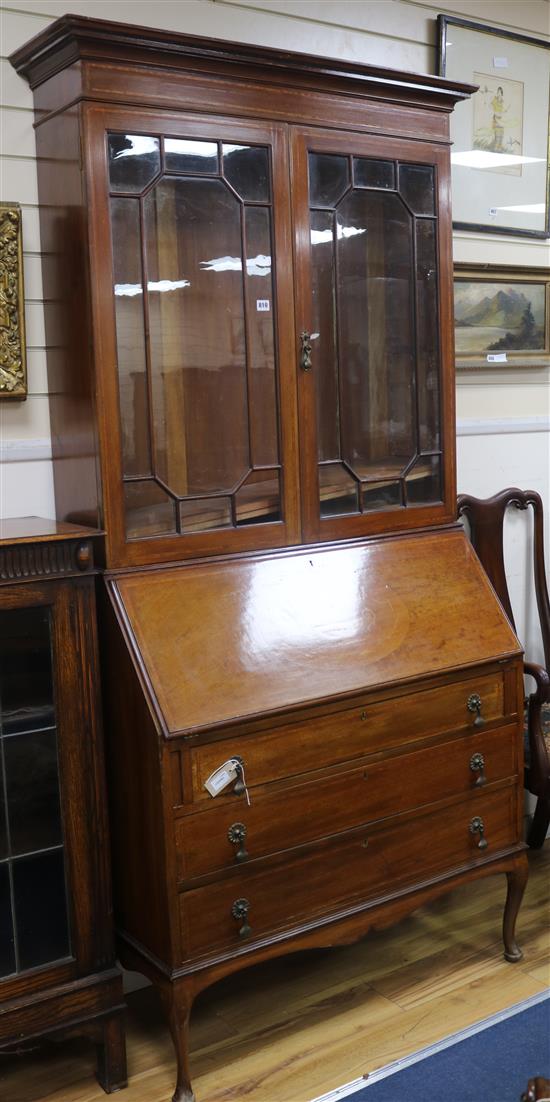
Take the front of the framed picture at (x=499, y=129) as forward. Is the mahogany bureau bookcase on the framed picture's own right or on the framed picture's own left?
on the framed picture's own right

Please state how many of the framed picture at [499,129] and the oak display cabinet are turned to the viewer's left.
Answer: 0

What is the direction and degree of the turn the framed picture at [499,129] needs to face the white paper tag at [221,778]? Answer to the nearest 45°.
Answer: approximately 45° to its right

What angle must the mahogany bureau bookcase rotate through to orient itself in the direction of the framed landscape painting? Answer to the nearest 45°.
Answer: approximately 90° to its left

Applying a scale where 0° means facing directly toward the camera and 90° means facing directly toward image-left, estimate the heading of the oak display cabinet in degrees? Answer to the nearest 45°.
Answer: approximately 315°

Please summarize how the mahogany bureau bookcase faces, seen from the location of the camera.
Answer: facing the viewer and to the right of the viewer

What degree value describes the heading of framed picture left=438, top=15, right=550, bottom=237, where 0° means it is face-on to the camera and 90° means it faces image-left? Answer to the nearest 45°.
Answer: approximately 315°

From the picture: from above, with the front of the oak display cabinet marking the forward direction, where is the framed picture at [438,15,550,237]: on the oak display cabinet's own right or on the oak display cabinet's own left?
on the oak display cabinet's own left

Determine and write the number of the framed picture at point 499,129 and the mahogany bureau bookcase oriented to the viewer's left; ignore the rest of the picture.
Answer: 0

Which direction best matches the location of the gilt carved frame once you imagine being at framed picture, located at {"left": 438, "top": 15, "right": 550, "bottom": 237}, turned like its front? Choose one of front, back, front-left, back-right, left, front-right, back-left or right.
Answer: right
